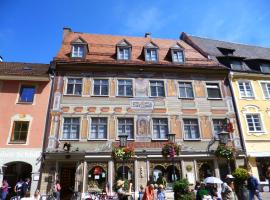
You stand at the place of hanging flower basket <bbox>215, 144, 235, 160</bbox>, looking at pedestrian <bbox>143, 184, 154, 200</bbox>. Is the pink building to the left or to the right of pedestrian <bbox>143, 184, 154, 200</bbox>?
right

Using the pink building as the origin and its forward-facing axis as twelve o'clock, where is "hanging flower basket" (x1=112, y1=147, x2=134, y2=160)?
The hanging flower basket is roughly at 10 o'clock from the pink building.

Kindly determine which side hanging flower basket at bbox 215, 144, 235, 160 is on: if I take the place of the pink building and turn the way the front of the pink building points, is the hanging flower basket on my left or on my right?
on my left

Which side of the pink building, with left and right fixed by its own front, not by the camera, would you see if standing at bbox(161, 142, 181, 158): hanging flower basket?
left

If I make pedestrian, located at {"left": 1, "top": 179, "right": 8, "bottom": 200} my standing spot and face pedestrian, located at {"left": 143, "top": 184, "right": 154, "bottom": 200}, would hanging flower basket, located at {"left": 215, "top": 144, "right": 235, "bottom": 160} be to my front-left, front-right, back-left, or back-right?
front-left

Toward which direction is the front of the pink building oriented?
toward the camera

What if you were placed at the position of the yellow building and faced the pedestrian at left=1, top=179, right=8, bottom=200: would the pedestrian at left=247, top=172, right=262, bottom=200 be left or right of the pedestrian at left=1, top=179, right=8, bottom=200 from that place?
left

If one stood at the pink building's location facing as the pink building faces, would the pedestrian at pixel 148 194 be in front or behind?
in front

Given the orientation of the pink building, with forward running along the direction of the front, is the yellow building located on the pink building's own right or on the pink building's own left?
on the pink building's own left
